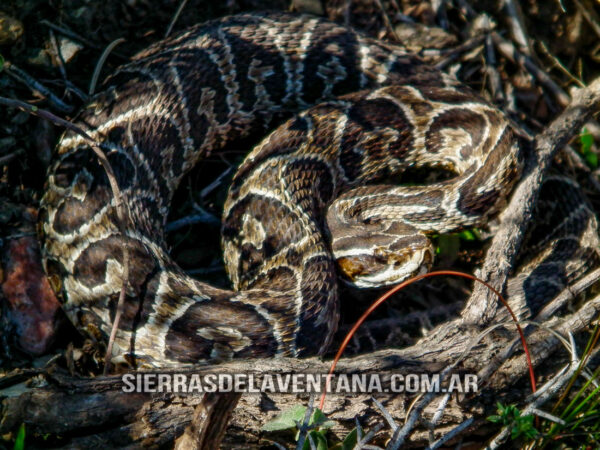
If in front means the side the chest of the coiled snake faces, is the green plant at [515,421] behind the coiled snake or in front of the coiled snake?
in front

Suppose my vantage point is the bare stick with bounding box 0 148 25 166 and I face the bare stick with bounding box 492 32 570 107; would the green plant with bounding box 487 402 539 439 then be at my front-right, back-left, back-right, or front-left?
front-right

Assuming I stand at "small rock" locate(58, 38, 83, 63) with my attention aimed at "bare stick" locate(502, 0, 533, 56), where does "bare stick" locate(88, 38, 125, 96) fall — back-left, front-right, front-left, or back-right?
front-right

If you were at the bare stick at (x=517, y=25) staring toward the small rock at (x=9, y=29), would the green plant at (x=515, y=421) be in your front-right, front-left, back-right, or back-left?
front-left

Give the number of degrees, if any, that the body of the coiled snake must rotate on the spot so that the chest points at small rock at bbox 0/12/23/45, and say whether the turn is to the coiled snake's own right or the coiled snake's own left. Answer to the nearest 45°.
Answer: approximately 135° to the coiled snake's own right
